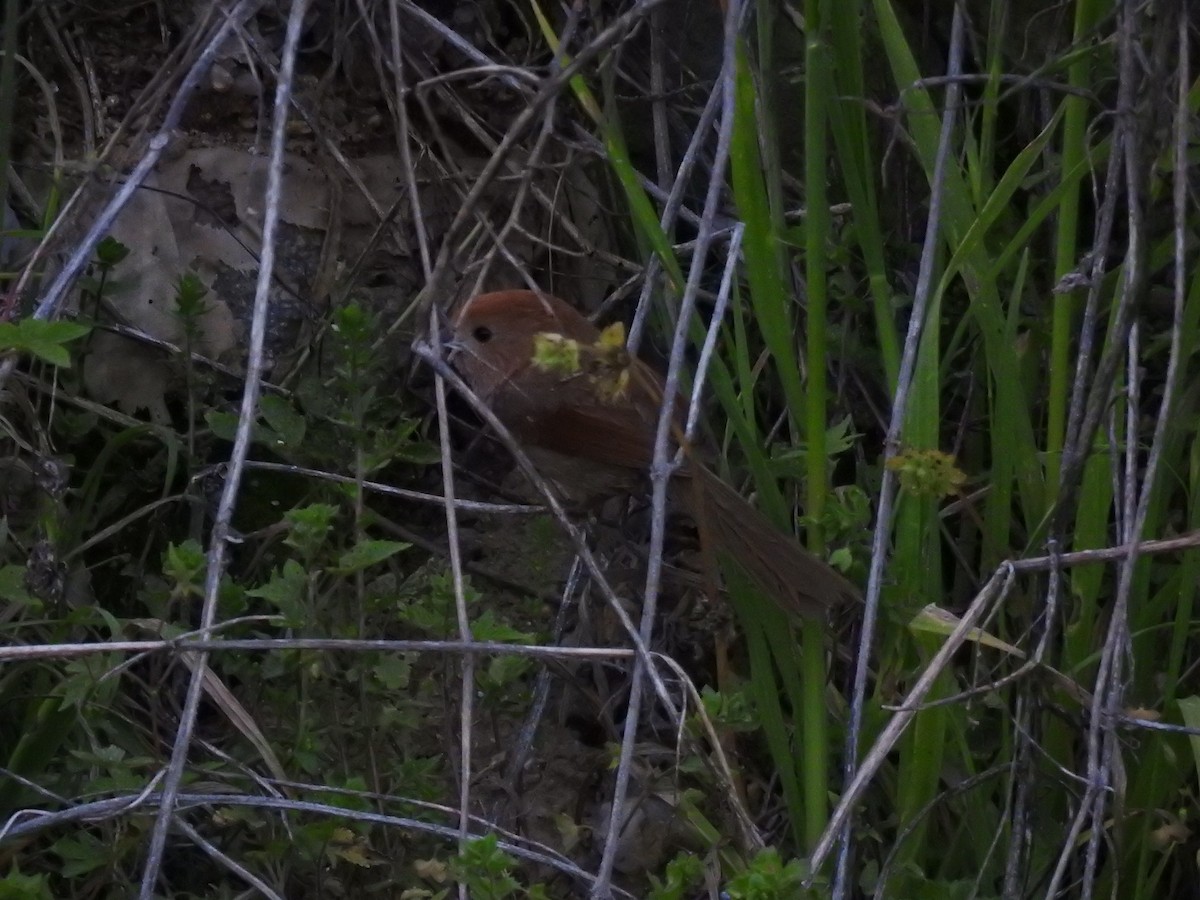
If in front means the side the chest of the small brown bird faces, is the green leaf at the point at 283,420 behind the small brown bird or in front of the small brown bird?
in front

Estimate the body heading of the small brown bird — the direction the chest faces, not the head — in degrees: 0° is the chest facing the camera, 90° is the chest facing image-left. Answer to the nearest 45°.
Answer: approximately 90°

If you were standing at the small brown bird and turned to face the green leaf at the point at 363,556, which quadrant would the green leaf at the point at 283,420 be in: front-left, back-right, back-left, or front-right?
front-right
